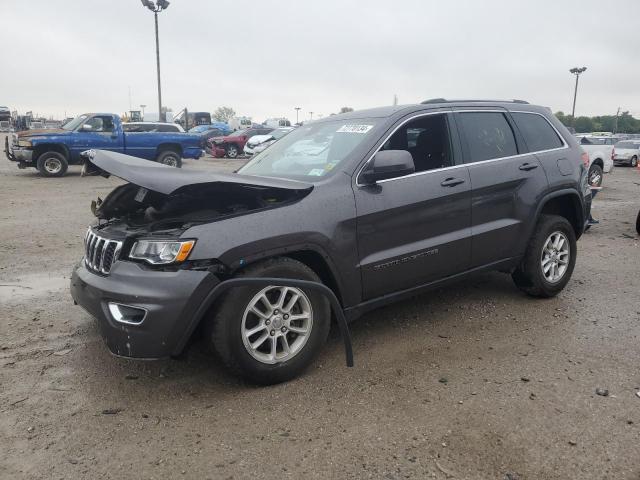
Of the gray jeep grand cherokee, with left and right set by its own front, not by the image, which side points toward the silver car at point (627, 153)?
back

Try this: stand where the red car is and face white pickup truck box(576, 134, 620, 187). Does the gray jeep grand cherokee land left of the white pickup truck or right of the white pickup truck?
right

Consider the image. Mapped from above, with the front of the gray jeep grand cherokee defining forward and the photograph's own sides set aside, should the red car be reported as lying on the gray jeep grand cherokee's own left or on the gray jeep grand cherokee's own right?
on the gray jeep grand cherokee's own right

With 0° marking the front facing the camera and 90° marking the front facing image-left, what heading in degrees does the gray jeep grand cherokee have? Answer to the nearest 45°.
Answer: approximately 45°

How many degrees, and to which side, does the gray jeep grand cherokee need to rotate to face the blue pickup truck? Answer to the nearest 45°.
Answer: approximately 90° to its right

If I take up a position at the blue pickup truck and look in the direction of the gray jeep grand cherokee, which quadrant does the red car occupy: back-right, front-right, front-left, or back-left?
back-left

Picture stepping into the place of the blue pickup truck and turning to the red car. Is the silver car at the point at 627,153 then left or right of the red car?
right

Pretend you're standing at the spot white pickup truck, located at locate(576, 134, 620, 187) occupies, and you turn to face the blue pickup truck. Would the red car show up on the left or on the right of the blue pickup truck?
right

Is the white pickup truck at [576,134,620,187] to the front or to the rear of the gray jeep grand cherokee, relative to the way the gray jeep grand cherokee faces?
to the rear

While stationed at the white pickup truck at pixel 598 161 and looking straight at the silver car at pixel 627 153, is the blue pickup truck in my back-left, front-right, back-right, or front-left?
back-left
